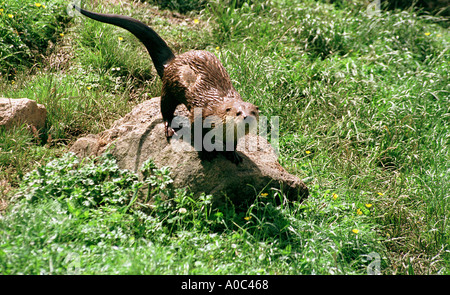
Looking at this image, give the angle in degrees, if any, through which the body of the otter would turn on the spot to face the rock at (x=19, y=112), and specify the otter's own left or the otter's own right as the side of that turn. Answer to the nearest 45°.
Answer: approximately 180°

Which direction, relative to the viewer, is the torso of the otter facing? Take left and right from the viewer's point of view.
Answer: facing the viewer and to the right of the viewer
